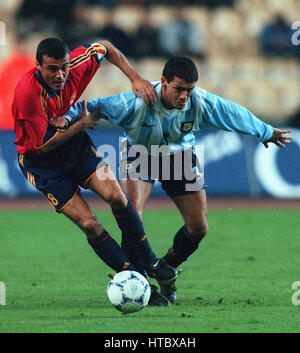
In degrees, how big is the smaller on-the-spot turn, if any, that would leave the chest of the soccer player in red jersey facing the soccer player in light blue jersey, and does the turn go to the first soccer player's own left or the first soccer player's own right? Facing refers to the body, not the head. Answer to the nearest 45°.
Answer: approximately 45° to the first soccer player's own left

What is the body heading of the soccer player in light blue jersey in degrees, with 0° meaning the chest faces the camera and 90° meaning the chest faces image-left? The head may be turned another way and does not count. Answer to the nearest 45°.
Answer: approximately 0°

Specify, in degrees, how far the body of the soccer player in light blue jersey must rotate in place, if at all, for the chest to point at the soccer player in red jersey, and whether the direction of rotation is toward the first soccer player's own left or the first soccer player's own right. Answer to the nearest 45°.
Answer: approximately 90° to the first soccer player's own right

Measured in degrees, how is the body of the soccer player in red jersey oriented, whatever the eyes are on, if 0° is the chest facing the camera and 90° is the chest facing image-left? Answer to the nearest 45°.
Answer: approximately 315°
